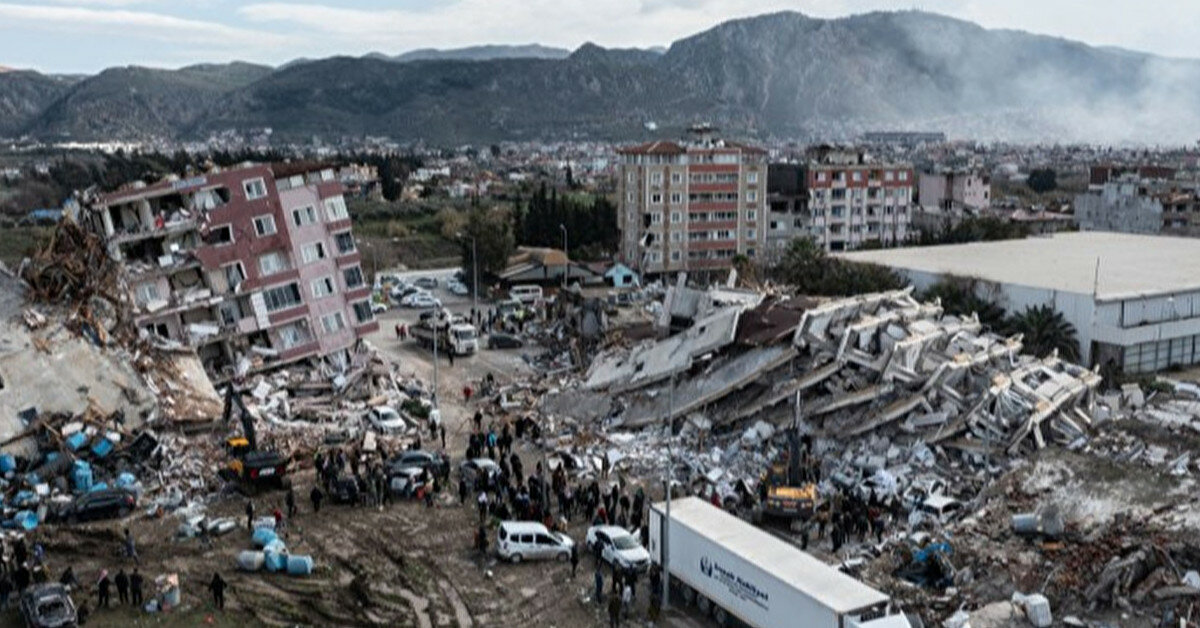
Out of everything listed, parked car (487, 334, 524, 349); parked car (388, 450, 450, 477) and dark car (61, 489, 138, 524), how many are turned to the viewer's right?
1

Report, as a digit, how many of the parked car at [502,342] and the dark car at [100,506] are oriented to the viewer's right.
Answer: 1

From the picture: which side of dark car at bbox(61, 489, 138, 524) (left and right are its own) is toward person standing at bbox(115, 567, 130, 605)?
left

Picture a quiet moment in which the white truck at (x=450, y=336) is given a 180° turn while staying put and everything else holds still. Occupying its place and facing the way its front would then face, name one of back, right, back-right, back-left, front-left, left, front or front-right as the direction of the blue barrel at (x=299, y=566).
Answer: back-left

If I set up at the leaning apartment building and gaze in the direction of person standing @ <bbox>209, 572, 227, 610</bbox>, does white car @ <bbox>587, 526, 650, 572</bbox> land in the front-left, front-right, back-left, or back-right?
front-left

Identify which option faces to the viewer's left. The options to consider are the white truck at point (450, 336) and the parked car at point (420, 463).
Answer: the parked car

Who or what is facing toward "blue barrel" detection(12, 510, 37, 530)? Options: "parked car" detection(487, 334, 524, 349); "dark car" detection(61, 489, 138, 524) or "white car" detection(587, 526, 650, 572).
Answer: the dark car

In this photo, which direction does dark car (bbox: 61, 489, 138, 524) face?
to the viewer's left

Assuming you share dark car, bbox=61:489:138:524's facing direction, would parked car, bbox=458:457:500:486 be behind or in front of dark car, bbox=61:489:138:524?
behind

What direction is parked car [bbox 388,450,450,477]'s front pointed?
to the viewer's left

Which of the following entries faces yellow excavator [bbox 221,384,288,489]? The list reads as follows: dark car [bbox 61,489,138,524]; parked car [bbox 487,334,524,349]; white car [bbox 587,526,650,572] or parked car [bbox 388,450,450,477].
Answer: parked car [bbox 388,450,450,477]

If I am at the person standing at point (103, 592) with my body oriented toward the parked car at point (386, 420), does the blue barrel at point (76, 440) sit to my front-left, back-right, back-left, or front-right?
front-left

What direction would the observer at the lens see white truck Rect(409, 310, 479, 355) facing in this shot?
facing the viewer and to the right of the viewer

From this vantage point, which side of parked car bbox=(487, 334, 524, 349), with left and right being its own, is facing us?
right

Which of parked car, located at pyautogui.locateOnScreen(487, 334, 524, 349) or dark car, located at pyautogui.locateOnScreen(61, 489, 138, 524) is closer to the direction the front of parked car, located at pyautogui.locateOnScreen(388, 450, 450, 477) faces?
the dark car

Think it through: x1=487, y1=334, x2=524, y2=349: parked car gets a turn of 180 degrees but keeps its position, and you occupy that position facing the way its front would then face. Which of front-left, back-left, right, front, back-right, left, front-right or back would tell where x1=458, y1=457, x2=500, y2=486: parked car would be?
left

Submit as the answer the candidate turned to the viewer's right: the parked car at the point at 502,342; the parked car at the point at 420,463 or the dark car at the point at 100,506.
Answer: the parked car at the point at 502,342
